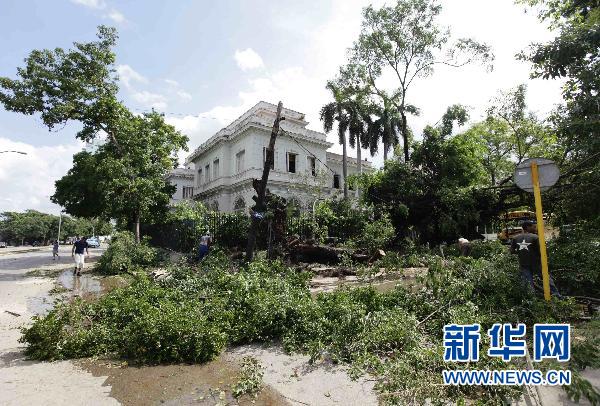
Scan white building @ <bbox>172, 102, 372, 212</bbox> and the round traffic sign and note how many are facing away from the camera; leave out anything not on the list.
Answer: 1

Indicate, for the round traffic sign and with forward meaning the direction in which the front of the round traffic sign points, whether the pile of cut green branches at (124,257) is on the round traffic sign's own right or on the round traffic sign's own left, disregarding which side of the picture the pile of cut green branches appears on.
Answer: on the round traffic sign's own left

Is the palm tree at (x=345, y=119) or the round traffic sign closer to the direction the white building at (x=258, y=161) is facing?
the round traffic sign

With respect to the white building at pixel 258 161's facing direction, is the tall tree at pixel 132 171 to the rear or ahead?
ahead

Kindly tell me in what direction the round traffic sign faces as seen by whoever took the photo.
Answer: facing away from the viewer

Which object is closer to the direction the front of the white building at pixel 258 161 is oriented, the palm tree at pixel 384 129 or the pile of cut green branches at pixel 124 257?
the pile of cut green branches
